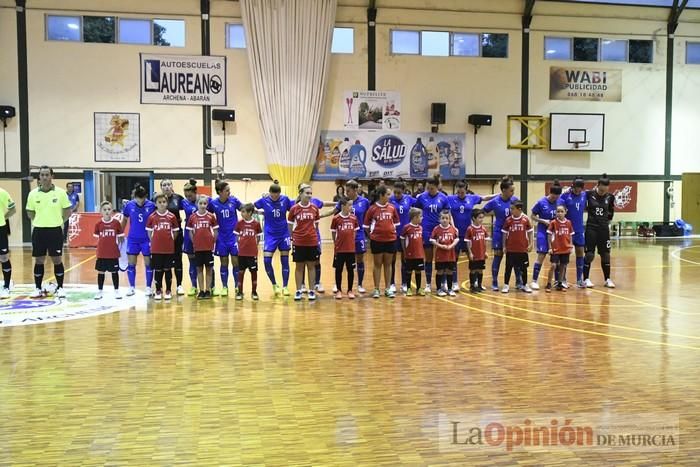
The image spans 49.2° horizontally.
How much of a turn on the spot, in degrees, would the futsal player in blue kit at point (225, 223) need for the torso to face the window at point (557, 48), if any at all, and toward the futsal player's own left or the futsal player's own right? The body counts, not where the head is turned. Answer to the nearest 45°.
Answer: approximately 135° to the futsal player's own left

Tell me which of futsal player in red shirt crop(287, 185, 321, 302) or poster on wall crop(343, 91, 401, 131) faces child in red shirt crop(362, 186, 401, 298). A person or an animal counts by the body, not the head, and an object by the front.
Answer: the poster on wall

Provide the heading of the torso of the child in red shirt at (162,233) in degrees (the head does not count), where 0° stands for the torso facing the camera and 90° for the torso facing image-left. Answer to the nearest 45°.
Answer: approximately 0°

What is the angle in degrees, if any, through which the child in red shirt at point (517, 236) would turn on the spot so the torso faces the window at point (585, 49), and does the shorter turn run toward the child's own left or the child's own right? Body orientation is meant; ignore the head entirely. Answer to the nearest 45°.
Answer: approximately 180°

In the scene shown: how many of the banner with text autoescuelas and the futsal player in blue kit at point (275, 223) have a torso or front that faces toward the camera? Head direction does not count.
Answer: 2

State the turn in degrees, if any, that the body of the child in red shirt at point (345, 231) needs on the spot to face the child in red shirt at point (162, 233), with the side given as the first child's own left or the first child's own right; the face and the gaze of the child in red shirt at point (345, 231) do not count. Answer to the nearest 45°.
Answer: approximately 90° to the first child's own right

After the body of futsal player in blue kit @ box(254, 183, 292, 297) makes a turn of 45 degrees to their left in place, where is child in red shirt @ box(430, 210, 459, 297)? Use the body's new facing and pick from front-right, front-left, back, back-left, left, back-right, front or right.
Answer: front-left

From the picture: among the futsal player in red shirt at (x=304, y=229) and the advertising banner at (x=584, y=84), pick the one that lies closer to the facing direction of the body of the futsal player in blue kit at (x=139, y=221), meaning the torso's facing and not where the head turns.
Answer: the futsal player in red shirt

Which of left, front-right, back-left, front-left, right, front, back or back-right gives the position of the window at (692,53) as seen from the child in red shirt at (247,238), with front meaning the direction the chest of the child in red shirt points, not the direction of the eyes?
back-left

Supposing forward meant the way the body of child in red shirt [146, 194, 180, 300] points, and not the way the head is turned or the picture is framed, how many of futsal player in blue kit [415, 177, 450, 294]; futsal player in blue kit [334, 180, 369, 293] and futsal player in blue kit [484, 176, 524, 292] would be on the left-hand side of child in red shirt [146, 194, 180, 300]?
3

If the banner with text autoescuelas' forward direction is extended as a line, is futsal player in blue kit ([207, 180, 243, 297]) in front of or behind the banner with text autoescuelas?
in front

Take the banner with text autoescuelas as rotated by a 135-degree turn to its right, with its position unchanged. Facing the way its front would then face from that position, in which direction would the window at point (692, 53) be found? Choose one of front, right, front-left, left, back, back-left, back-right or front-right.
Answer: back-right

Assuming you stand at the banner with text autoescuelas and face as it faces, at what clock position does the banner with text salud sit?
The banner with text salud is roughly at 9 o'clock from the banner with text autoescuelas.

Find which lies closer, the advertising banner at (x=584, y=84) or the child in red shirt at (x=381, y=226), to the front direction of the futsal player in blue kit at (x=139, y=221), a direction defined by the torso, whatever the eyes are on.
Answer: the child in red shirt
